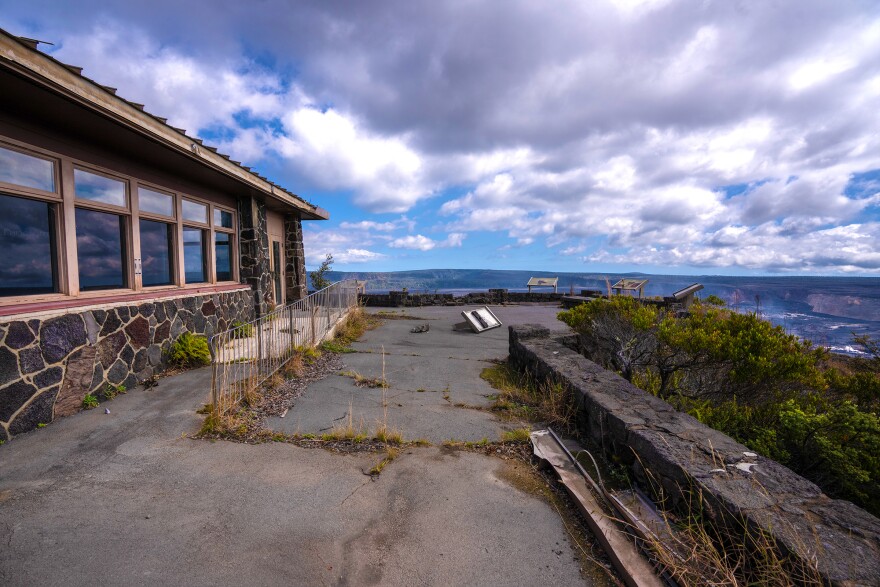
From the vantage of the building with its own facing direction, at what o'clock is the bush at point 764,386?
The bush is roughly at 12 o'clock from the building.

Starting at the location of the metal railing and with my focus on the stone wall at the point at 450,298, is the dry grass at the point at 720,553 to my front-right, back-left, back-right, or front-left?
back-right

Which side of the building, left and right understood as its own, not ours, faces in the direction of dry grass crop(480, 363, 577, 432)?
front

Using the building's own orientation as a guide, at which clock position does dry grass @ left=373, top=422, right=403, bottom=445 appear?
The dry grass is roughly at 12 o'clock from the building.

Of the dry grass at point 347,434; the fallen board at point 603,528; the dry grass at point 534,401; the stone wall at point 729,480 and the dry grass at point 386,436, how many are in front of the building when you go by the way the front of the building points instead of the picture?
5

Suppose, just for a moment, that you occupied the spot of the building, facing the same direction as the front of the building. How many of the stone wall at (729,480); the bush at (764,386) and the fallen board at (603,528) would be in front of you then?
3

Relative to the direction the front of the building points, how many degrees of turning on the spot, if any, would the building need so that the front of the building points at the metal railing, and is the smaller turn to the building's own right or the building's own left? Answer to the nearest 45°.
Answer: approximately 45° to the building's own left

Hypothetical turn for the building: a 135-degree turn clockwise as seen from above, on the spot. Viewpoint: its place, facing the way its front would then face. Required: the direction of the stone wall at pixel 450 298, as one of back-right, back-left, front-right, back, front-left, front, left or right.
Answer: back-right

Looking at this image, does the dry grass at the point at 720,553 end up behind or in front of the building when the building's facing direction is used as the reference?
in front

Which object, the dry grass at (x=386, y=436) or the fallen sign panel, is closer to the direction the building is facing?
the dry grass

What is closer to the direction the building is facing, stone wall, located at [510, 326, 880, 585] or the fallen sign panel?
the stone wall

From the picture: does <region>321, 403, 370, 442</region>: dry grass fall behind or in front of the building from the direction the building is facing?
in front

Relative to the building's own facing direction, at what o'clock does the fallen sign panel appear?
The fallen sign panel is roughly at 10 o'clock from the building.
